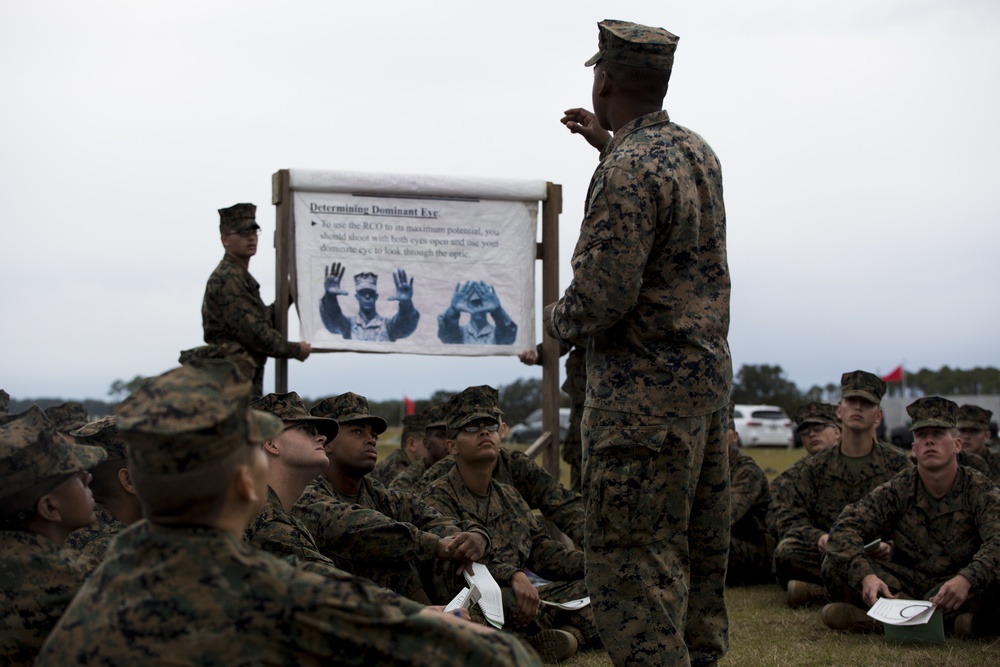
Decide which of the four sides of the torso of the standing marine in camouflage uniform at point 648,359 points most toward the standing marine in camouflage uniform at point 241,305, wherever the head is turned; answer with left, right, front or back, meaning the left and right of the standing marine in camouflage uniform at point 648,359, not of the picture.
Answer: front

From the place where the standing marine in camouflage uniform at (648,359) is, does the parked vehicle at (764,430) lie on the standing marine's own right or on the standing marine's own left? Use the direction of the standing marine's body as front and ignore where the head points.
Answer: on the standing marine's own right

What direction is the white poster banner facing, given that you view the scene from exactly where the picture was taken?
facing the viewer

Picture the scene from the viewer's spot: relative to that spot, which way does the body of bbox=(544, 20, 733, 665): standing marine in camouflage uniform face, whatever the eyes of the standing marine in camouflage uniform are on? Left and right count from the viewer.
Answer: facing away from the viewer and to the left of the viewer

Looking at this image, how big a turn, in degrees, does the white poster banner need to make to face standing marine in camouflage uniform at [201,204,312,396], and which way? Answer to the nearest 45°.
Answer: approximately 90° to its right

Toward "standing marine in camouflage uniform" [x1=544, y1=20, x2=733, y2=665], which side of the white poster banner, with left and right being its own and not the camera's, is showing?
front

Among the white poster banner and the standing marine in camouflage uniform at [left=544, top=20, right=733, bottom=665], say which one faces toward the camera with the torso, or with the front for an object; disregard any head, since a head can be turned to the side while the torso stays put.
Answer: the white poster banner

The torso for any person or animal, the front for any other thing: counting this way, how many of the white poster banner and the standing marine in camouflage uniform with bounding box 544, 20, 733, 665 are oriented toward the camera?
1

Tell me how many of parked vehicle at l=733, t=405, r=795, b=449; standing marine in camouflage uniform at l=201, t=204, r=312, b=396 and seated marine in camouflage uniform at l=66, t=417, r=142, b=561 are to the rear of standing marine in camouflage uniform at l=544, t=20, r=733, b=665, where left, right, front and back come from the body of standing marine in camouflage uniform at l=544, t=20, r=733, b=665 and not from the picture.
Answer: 0

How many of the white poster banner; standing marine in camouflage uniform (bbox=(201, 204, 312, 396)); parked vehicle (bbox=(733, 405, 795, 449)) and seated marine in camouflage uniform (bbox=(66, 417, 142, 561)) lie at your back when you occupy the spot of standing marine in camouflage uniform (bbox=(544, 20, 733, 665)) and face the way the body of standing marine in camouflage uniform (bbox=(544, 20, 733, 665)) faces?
0
